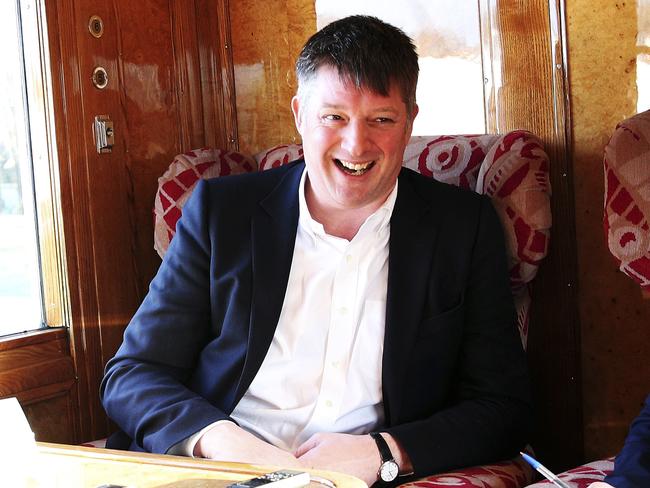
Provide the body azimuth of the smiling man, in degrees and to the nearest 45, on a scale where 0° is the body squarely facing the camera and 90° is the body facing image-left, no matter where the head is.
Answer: approximately 0°
